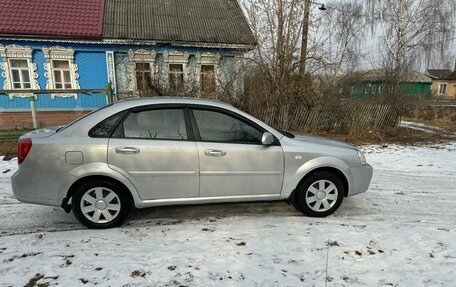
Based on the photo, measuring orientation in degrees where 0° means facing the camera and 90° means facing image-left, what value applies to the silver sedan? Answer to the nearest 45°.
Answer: approximately 270°

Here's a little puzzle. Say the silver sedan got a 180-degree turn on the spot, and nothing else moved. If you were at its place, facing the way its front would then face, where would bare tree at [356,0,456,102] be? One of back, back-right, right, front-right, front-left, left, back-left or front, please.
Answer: back-right

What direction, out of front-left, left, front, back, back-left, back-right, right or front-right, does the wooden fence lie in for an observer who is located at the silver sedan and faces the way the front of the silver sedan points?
front-left

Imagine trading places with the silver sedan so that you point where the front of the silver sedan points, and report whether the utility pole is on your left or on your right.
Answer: on your left
